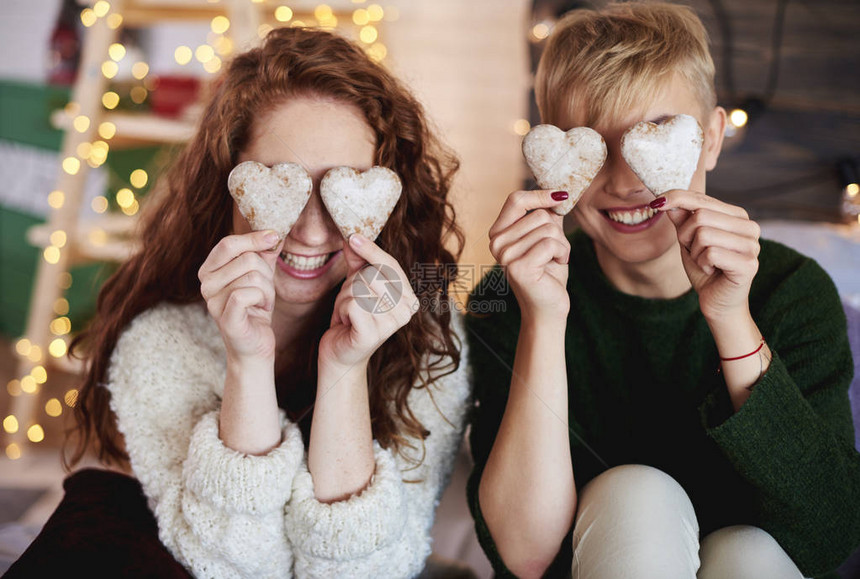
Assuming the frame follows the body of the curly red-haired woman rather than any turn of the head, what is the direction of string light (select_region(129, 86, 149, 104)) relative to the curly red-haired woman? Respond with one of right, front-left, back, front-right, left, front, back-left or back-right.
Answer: back

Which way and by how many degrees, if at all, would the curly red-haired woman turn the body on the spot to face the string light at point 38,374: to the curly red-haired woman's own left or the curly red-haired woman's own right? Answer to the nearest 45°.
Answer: approximately 135° to the curly red-haired woman's own right

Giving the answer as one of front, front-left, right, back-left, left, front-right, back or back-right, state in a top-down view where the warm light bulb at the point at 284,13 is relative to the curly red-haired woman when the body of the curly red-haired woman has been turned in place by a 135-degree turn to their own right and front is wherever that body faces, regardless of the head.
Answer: front-right

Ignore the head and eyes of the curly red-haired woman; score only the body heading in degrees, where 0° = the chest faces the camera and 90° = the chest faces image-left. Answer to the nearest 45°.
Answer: approximately 0°

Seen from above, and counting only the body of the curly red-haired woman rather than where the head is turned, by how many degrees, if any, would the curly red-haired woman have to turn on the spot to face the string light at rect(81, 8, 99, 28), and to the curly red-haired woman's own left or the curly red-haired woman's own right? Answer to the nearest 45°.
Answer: approximately 180°

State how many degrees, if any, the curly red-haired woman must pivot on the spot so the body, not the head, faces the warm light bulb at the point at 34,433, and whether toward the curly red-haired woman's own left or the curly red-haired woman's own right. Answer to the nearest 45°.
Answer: approximately 135° to the curly red-haired woman's own right

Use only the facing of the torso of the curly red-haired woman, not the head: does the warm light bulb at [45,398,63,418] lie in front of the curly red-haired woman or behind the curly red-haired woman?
behind

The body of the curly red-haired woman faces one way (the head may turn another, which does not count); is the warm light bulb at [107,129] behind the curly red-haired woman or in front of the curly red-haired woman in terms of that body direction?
behind

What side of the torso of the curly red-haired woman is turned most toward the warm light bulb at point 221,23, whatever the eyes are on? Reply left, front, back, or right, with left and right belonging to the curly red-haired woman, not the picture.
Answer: back
